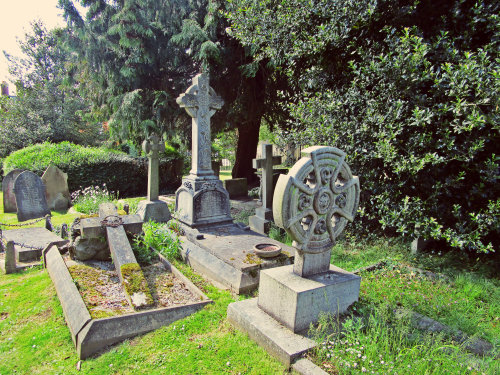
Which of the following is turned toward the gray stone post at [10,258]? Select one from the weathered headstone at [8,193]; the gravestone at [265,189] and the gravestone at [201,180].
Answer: the weathered headstone

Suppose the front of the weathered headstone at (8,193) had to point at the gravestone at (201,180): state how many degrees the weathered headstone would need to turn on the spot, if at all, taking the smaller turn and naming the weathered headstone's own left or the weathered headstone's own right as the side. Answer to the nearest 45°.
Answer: approximately 45° to the weathered headstone's own left

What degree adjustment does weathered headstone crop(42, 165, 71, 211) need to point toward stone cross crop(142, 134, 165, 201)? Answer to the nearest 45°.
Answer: approximately 45° to its left

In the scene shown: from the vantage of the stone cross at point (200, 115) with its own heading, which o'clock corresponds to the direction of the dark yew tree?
The dark yew tree is roughly at 7 o'clock from the stone cross.

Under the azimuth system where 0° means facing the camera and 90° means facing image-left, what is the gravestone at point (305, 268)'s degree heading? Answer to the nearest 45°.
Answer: approximately 315°

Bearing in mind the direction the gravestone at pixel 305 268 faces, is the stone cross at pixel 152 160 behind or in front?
behind

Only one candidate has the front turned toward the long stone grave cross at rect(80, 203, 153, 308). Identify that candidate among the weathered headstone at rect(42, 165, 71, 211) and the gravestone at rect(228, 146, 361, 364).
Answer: the weathered headstone

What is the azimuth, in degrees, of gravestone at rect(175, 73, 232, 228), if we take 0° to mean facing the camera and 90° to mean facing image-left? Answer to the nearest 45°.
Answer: approximately 315°

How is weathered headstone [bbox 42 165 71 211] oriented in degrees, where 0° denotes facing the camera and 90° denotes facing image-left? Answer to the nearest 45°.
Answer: approximately 0°

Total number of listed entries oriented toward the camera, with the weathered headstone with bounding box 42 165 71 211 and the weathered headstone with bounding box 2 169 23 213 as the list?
2

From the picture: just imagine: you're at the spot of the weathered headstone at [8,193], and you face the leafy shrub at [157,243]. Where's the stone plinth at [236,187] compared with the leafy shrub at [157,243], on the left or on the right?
left
